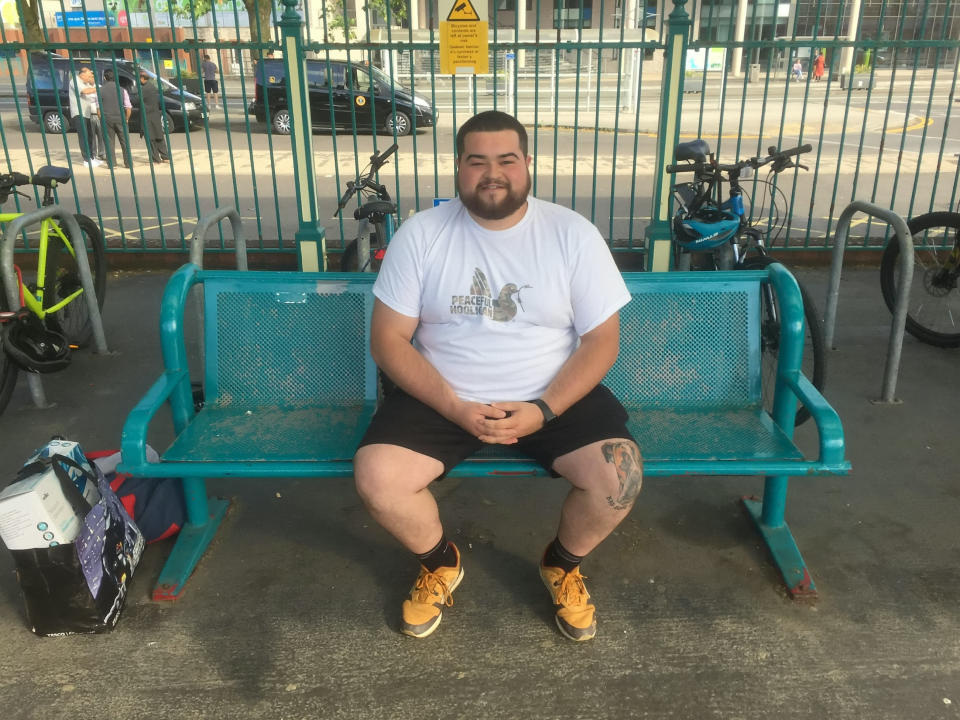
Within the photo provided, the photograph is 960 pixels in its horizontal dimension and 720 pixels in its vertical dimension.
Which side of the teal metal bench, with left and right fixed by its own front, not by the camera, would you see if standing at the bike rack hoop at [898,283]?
left

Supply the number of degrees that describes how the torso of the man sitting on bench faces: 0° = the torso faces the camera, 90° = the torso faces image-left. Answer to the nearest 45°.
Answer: approximately 0°

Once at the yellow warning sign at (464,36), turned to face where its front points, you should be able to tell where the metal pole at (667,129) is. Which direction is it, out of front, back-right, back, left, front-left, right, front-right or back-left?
left

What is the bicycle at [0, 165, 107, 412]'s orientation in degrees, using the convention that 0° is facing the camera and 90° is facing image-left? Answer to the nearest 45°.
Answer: approximately 45°

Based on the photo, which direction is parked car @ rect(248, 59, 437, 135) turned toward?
to the viewer's right

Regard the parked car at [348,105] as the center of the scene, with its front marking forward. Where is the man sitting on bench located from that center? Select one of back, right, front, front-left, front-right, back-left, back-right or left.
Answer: right

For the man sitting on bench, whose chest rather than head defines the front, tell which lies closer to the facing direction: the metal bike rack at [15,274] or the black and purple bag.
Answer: the black and purple bag

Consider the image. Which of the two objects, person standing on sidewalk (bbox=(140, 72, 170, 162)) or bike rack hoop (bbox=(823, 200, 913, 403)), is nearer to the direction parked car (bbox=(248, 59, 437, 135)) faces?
the bike rack hoop

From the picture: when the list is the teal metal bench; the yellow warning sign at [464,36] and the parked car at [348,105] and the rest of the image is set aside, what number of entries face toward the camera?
2

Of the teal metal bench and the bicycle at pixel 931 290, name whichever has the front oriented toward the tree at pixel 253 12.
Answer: the bicycle

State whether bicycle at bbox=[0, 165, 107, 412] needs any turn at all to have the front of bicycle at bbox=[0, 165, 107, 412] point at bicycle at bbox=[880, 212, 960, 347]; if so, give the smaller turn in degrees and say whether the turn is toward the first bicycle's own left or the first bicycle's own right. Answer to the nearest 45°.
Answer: approximately 90° to the first bicycle's own left

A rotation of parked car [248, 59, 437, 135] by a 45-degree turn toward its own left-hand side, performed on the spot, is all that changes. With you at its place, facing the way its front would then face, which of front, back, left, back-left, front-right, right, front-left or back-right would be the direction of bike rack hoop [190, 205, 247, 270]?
back-right
